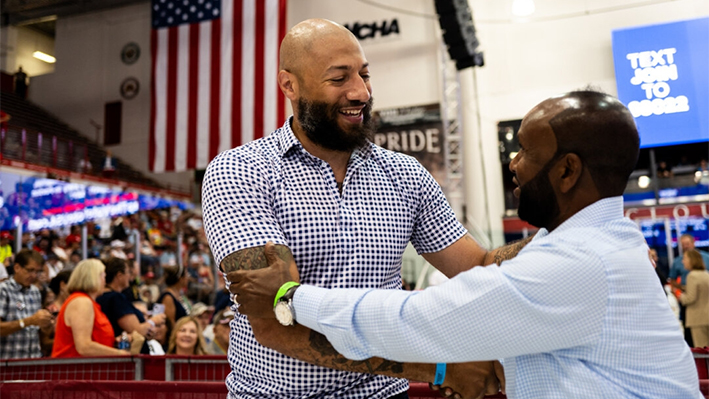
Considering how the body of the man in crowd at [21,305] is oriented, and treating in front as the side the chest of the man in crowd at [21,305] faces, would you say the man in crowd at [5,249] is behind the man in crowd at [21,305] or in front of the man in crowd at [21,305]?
behind

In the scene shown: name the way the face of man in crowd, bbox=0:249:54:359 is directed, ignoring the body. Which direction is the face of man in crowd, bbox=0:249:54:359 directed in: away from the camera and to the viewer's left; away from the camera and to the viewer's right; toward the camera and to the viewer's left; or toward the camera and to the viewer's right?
toward the camera and to the viewer's right

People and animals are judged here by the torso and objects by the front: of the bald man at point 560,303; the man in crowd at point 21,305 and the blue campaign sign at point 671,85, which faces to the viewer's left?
the bald man

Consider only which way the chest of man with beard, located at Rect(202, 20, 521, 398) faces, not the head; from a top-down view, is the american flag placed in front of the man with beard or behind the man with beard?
behind

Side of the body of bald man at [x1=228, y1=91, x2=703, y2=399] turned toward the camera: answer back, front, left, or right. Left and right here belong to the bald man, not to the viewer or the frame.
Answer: left

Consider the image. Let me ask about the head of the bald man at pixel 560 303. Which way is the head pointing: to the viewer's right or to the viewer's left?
to the viewer's left

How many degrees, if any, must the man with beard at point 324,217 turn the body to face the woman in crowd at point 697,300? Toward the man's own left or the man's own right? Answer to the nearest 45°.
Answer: approximately 90° to the man's own left

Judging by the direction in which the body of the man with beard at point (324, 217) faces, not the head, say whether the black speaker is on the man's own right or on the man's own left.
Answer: on the man's own left

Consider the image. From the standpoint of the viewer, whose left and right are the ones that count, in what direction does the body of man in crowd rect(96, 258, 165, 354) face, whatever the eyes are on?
facing to the right of the viewer

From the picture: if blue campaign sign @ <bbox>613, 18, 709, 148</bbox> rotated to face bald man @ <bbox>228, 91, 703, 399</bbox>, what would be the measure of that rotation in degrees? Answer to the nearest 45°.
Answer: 0° — it already faces them

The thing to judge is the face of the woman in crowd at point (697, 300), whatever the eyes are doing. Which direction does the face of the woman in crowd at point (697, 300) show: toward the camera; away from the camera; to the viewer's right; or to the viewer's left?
to the viewer's left

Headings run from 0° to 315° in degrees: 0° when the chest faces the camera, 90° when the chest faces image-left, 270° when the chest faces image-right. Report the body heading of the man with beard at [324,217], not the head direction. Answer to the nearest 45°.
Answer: approximately 315°
